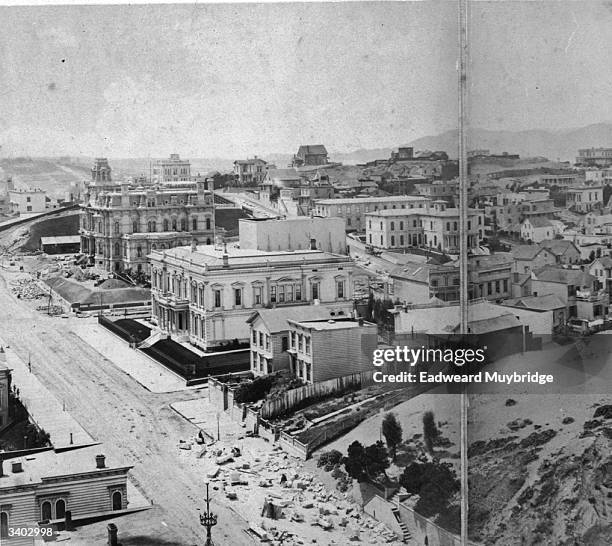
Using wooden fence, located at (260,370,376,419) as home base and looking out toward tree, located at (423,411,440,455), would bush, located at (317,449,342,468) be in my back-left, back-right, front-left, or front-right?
front-right

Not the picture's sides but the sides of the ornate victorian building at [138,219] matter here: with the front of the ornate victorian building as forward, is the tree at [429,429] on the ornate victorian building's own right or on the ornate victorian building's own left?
on the ornate victorian building's own left

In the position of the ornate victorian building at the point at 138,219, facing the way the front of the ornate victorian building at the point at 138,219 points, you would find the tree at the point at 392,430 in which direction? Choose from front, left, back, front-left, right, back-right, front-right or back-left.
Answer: left

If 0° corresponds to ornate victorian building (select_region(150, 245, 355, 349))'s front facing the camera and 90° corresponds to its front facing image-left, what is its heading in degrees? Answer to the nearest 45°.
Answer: approximately 45°

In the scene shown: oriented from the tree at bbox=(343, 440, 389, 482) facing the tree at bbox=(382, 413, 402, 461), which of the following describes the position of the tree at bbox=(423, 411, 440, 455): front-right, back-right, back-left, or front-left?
front-right

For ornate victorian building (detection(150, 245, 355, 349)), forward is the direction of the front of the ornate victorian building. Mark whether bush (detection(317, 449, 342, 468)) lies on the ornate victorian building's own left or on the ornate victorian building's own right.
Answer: on the ornate victorian building's own left

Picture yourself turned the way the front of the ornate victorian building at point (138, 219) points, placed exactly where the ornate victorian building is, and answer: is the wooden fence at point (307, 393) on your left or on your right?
on your left

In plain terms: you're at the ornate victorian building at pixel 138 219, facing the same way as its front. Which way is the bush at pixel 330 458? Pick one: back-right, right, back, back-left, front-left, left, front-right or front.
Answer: left

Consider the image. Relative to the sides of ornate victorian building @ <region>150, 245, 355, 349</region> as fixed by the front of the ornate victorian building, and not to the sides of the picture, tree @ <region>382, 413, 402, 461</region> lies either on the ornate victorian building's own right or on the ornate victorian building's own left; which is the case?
on the ornate victorian building's own left
